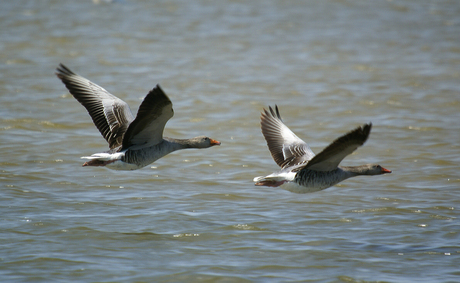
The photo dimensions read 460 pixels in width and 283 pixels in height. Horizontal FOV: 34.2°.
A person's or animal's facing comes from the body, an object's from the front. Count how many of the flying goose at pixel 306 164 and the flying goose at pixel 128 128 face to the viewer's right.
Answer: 2

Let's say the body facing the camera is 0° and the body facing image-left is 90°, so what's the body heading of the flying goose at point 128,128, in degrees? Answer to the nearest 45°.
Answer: approximately 270°

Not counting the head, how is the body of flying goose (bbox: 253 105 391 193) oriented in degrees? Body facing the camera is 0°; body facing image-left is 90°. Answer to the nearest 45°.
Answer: approximately 270°

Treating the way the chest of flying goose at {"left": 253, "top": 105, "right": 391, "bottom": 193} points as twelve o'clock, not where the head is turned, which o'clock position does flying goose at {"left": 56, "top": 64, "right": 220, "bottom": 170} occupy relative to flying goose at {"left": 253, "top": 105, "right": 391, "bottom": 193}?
flying goose at {"left": 56, "top": 64, "right": 220, "bottom": 170} is roughly at 6 o'clock from flying goose at {"left": 253, "top": 105, "right": 391, "bottom": 193}.

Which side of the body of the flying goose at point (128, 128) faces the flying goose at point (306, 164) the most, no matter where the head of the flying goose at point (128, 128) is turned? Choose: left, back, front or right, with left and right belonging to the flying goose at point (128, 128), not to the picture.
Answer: front
